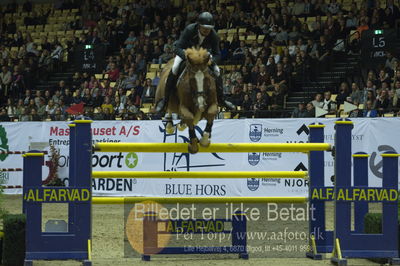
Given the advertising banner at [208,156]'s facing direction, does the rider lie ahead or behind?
ahead

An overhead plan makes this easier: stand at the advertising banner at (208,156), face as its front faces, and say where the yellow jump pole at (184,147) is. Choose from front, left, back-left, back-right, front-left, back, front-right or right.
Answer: front

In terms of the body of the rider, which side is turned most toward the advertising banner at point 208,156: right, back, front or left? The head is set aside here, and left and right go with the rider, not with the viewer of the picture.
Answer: back

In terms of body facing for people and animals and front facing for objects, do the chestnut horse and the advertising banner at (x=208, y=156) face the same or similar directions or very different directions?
same or similar directions

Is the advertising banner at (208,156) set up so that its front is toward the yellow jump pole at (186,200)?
yes

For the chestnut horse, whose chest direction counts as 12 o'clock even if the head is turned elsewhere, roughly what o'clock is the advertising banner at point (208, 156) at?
The advertising banner is roughly at 6 o'clock from the chestnut horse.

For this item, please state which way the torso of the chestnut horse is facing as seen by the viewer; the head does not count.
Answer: toward the camera

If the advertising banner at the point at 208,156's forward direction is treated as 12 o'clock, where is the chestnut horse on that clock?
The chestnut horse is roughly at 12 o'clock from the advertising banner.

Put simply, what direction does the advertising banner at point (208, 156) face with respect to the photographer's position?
facing the viewer
